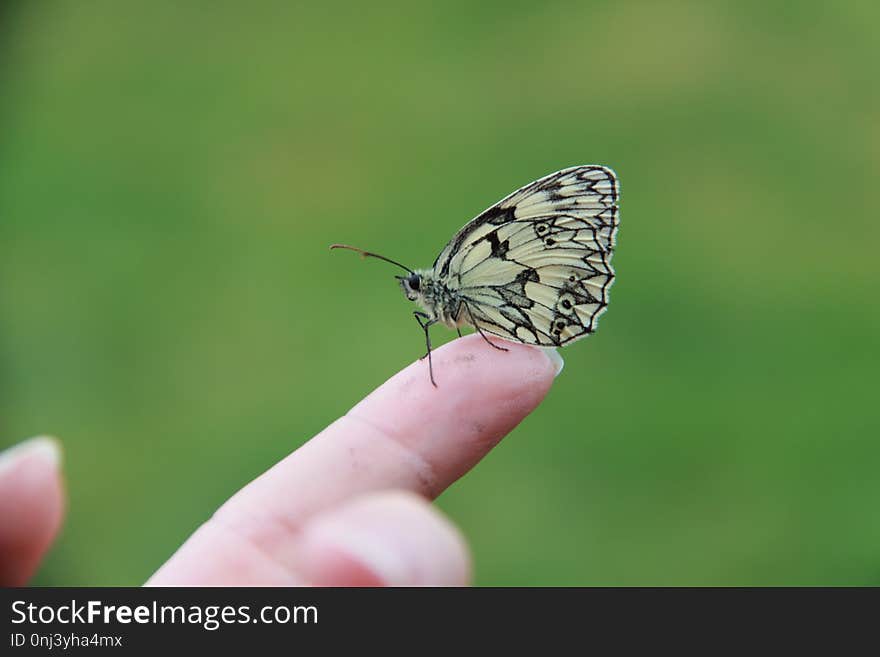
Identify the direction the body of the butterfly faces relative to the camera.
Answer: to the viewer's left
